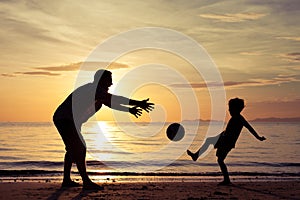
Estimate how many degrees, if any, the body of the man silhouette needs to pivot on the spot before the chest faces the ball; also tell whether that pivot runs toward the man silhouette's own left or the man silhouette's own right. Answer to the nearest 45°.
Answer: approximately 45° to the man silhouette's own left

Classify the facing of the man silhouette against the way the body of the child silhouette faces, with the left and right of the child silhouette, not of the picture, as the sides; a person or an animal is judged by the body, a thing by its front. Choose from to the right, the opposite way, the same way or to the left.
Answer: the opposite way

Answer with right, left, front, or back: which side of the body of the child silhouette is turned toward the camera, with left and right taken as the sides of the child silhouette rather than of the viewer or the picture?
left

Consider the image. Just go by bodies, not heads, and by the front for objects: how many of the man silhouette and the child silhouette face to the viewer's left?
1

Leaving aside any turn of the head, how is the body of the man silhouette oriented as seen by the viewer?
to the viewer's right

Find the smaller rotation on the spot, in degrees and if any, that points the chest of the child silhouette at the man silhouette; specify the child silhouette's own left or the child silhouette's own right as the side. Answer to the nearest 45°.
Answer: approximately 45° to the child silhouette's own left
